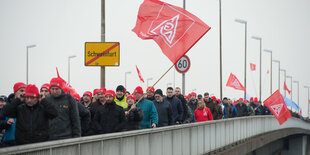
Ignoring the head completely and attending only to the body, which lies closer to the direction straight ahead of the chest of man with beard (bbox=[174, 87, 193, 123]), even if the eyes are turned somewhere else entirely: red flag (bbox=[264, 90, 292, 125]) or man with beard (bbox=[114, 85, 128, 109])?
the man with beard

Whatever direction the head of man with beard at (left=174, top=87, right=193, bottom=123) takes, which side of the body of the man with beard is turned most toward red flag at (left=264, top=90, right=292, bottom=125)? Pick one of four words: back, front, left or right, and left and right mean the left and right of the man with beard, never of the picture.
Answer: back

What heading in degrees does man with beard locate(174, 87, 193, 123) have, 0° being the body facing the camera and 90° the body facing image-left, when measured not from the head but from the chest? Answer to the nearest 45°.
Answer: approximately 45°
